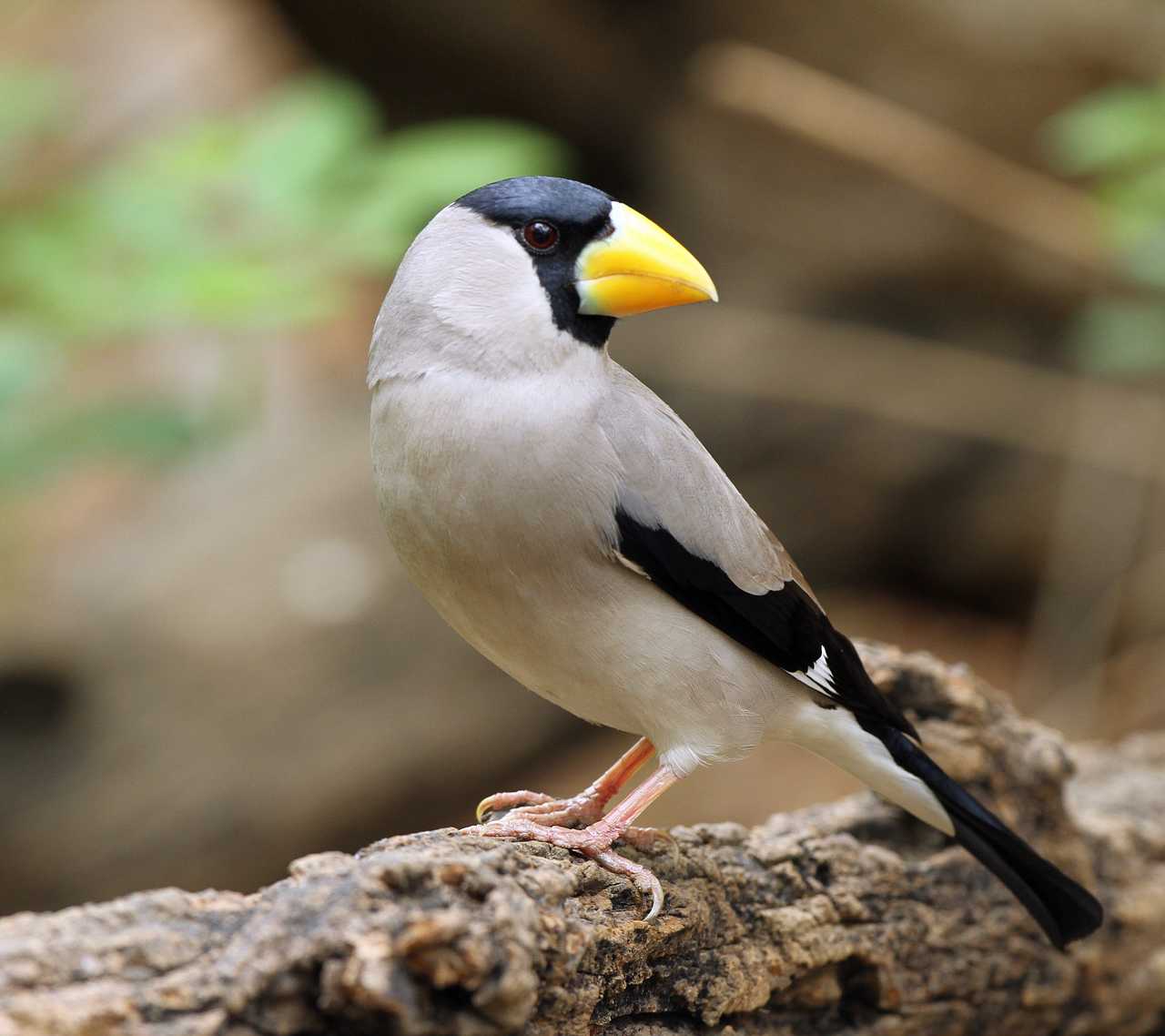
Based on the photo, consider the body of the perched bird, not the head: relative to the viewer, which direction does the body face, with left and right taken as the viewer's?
facing to the left of the viewer
